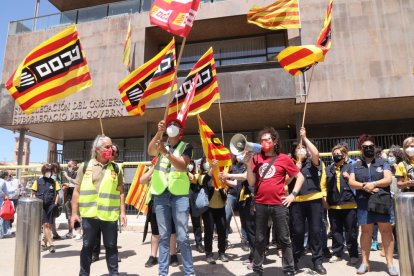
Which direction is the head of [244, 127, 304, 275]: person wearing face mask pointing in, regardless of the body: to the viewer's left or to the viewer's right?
to the viewer's left

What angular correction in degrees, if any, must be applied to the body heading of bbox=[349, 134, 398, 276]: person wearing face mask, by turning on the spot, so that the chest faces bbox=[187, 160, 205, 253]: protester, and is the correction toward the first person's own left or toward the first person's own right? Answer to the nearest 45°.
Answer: approximately 90° to the first person's own right

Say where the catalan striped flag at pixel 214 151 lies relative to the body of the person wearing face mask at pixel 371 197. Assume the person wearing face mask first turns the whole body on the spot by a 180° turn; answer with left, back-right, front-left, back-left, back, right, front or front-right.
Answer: left

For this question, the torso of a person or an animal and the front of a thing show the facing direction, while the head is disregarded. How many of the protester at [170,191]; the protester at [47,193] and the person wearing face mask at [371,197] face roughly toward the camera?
3

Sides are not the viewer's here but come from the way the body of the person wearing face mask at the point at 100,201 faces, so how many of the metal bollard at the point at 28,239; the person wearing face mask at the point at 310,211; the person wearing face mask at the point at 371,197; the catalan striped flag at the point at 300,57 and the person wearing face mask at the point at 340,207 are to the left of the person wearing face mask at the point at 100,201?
4

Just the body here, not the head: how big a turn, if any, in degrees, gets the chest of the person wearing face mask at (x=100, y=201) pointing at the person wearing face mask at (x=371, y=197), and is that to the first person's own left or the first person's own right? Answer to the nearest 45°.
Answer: approximately 90° to the first person's own left

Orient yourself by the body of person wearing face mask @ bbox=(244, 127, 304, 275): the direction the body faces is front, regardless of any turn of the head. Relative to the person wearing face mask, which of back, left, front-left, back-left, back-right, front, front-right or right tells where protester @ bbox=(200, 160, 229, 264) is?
right

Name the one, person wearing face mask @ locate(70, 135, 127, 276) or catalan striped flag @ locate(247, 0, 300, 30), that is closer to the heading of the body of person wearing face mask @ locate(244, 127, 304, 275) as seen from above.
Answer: the person wearing face mask

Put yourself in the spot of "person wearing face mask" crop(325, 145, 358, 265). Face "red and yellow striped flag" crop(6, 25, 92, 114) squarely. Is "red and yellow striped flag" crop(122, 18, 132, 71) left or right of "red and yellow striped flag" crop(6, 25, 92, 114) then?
right

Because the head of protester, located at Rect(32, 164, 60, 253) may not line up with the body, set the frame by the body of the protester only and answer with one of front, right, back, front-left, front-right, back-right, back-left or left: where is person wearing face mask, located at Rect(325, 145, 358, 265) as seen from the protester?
front-left

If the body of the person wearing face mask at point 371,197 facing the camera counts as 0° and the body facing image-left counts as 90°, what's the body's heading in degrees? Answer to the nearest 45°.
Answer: approximately 0°
